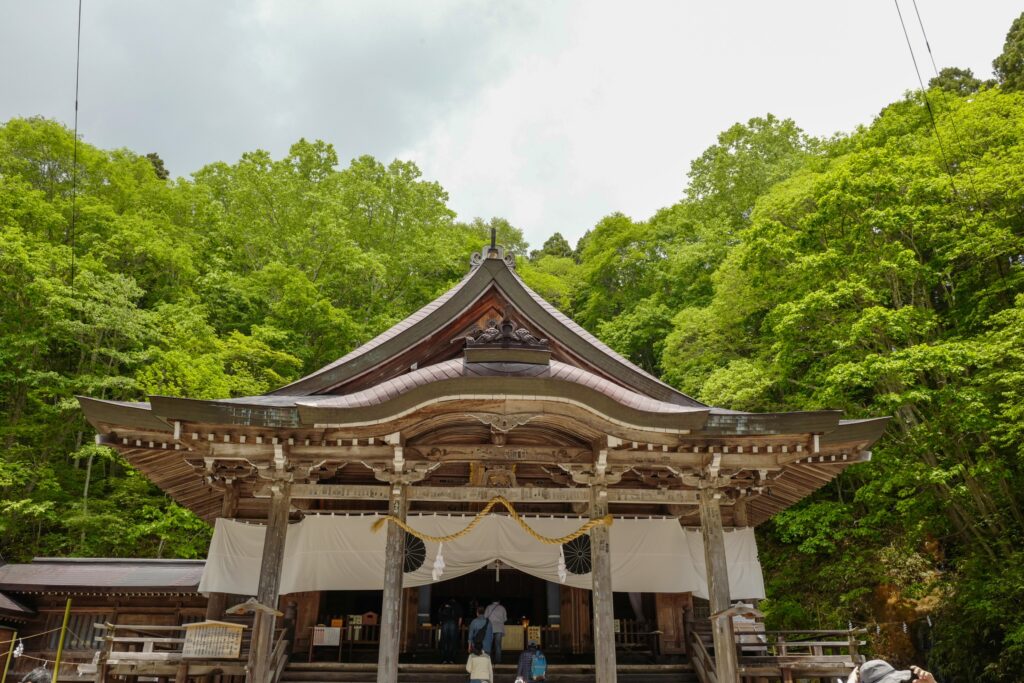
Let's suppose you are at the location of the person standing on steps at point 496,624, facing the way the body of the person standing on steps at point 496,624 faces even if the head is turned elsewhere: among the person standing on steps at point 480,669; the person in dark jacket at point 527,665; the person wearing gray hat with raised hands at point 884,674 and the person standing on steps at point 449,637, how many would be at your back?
3

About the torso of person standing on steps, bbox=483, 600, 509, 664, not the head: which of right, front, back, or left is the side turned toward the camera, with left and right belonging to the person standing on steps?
back

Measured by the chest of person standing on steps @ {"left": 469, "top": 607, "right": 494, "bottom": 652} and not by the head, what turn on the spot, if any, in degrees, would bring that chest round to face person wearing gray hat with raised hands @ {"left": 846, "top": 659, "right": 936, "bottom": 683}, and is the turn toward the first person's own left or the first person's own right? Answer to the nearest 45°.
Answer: approximately 180°

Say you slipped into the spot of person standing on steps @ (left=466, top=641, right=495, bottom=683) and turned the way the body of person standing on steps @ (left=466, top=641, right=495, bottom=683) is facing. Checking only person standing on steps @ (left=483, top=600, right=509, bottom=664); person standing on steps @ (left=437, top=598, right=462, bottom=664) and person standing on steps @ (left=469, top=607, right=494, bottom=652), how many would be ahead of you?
3

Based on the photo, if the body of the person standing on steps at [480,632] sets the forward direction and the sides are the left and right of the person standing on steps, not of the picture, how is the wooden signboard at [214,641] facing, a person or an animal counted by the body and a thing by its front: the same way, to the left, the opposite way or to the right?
the opposite way

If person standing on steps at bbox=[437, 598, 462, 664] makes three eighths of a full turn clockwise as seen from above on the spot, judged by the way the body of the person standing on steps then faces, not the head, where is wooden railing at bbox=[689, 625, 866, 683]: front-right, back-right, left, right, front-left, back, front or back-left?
front

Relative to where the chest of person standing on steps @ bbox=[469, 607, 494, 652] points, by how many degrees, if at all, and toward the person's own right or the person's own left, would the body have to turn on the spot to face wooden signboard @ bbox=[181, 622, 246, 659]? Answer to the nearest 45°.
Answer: approximately 135° to the person's own left

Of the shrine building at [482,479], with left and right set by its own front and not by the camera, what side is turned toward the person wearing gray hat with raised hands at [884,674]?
front

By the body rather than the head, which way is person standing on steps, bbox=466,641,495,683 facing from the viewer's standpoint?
away from the camera

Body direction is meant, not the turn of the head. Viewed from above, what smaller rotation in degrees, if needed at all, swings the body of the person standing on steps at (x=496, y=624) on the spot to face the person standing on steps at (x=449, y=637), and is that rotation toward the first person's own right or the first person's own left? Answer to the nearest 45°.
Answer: approximately 45° to the first person's own left

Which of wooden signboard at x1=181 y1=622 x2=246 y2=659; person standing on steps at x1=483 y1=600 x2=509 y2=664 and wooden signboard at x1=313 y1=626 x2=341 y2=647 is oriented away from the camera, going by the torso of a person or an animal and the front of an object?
the person standing on steps

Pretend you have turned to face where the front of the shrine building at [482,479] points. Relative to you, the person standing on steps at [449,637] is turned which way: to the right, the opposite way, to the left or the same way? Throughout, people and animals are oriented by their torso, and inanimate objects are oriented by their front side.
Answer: the opposite way

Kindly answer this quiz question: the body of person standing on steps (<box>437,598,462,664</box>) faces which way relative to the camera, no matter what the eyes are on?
away from the camera

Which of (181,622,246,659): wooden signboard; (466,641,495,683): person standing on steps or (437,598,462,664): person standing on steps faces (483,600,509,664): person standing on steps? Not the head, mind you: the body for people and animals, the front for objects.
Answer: (466,641,495,683): person standing on steps
